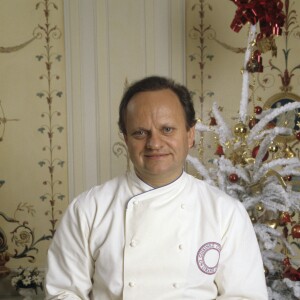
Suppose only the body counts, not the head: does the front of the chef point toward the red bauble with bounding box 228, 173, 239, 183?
no

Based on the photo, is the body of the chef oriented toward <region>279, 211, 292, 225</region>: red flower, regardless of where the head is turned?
no

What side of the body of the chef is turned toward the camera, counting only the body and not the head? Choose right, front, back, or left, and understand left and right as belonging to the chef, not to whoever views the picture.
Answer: front

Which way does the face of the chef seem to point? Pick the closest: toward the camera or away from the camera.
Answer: toward the camera

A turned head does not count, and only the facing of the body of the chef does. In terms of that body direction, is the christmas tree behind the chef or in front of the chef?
behind

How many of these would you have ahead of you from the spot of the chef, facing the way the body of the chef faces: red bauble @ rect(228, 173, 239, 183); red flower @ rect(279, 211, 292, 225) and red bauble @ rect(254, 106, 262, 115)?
0

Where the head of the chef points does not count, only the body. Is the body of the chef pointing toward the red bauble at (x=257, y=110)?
no
